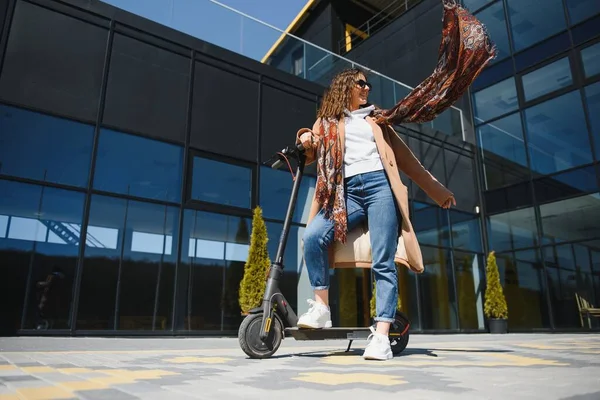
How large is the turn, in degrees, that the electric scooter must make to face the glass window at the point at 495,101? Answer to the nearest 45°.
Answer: approximately 135° to its right

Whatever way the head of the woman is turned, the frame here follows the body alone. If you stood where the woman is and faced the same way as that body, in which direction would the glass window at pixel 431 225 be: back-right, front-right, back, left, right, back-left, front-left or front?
back

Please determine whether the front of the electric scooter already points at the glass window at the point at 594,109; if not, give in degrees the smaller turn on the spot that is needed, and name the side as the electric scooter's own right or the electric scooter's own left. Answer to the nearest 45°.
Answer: approximately 135° to the electric scooter's own right

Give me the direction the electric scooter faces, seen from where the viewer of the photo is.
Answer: facing to the left of the viewer

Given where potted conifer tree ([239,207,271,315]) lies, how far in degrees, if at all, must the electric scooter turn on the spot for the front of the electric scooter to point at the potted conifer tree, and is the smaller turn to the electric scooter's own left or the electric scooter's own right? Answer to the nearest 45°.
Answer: approximately 90° to the electric scooter's own right

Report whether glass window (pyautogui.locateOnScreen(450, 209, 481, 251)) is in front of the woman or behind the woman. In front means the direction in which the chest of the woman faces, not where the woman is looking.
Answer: behind

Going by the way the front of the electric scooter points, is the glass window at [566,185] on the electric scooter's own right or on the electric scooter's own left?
on the electric scooter's own right

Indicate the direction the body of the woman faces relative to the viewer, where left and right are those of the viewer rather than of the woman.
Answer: facing the viewer

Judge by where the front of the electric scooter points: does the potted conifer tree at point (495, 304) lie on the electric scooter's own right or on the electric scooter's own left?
on the electric scooter's own right

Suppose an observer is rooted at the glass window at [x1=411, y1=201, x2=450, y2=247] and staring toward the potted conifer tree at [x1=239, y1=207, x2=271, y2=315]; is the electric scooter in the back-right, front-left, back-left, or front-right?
front-left

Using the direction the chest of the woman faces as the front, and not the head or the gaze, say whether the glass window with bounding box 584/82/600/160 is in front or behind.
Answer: behind

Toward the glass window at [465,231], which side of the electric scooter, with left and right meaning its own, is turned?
right
